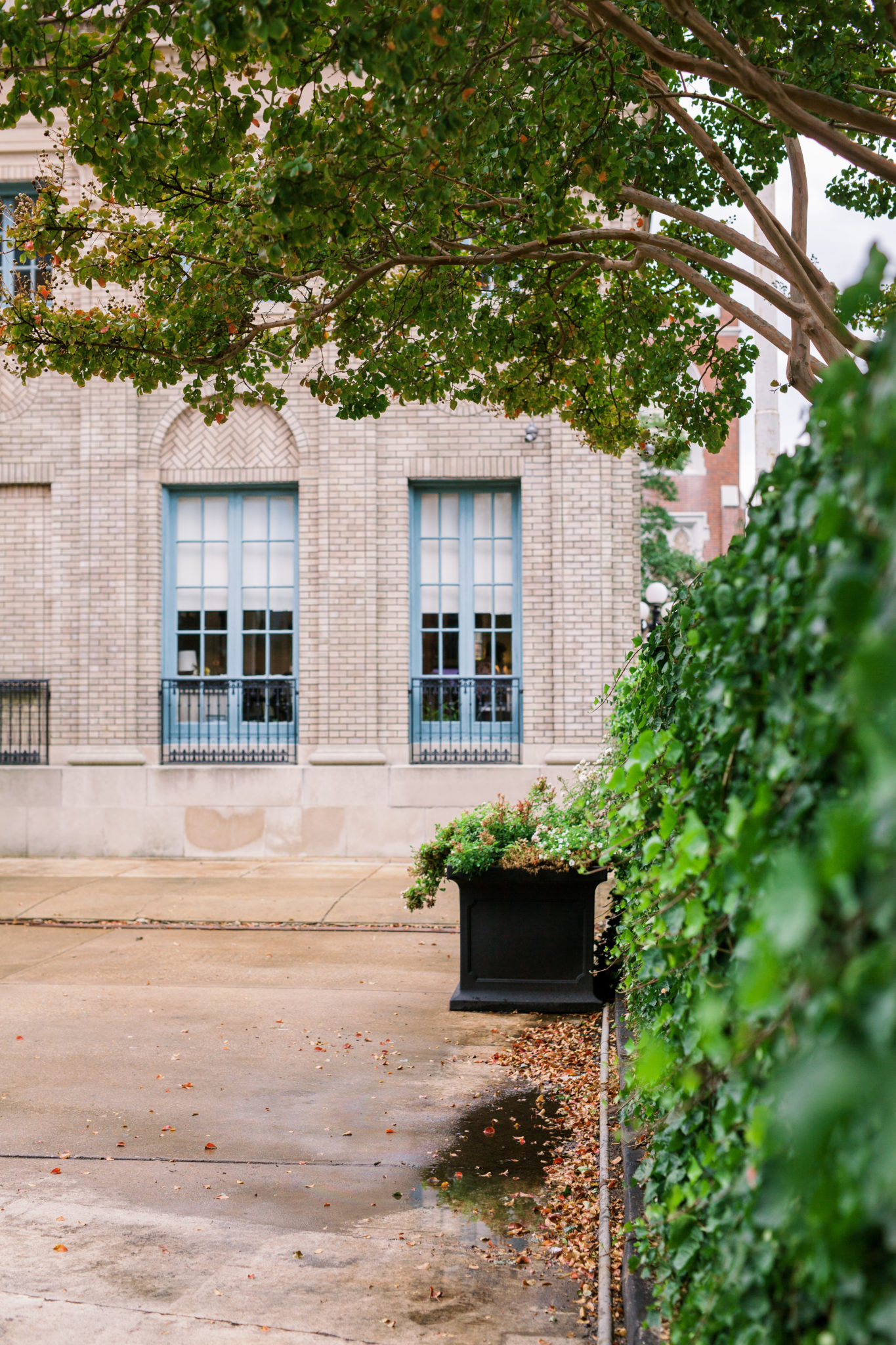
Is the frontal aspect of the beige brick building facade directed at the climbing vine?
yes

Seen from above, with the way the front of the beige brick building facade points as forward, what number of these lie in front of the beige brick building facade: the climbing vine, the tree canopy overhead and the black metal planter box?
3

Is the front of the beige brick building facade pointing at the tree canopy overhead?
yes

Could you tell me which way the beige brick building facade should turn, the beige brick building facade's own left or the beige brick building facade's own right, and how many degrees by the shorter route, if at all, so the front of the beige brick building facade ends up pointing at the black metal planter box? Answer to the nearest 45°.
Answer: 0° — it already faces it

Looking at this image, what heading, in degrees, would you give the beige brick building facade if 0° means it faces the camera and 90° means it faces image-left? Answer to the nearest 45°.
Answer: approximately 0°
